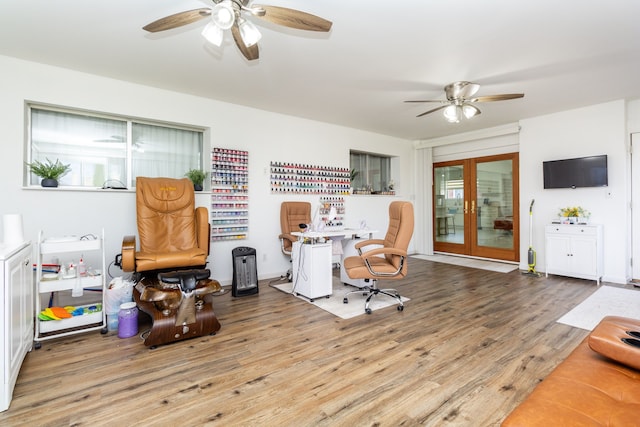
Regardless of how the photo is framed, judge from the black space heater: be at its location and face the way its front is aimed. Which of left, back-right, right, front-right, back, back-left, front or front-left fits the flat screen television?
front-left

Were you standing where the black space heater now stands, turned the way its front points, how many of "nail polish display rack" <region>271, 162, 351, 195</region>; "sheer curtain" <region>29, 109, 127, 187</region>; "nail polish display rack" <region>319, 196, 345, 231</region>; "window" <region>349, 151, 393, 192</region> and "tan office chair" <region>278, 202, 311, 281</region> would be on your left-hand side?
4

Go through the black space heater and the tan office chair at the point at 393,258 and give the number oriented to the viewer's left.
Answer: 1

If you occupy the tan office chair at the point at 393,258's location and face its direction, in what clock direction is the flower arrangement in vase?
The flower arrangement in vase is roughly at 5 o'clock from the tan office chair.

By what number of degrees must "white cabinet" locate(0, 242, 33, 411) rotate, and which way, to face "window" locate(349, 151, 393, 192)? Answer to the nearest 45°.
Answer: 0° — it already faces it

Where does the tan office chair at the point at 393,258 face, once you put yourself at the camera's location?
facing to the left of the viewer

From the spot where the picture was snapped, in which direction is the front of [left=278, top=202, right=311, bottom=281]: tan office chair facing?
facing the viewer and to the right of the viewer

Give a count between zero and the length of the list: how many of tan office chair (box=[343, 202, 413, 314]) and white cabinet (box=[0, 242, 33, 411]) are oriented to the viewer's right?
1

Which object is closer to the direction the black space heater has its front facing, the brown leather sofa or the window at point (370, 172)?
the brown leather sofa

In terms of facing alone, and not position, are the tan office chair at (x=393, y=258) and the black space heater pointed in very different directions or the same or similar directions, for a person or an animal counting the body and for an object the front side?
very different directions

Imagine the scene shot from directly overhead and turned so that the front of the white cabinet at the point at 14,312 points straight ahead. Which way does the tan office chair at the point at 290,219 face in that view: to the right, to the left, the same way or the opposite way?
to the right

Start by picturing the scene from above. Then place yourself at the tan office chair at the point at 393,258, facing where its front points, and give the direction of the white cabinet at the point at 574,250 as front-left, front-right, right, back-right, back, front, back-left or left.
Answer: back-right

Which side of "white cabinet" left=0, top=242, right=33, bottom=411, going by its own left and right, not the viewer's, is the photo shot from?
right

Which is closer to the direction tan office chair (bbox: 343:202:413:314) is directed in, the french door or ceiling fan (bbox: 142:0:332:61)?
the ceiling fan

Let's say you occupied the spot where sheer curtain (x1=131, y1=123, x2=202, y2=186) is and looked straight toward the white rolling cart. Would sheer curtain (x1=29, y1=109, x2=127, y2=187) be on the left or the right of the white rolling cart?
right
